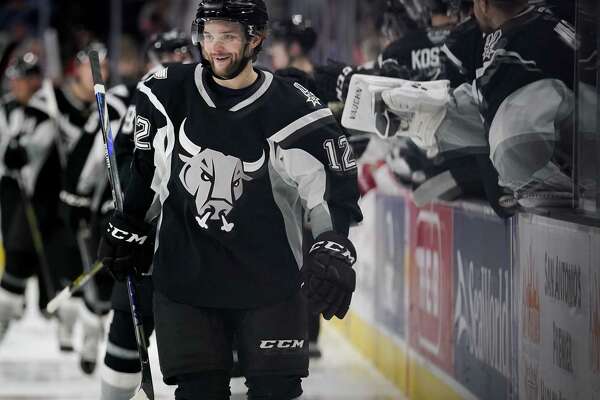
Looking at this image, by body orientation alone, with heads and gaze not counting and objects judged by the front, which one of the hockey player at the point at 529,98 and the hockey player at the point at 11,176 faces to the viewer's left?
the hockey player at the point at 529,98

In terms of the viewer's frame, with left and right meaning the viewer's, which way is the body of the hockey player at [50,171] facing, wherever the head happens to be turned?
facing the viewer and to the right of the viewer

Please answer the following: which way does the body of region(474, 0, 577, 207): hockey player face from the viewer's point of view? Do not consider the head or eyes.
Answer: to the viewer's left

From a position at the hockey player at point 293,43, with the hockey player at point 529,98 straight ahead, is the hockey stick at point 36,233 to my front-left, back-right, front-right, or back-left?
back-right

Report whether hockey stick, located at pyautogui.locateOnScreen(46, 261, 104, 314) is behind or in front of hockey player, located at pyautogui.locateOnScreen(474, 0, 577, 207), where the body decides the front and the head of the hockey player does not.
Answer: in front

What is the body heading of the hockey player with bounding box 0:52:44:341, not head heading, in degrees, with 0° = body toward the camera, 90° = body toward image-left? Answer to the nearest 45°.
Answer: approximately 315°
